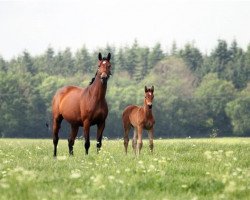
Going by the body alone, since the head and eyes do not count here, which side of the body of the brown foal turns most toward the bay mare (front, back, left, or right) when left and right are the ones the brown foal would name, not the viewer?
right

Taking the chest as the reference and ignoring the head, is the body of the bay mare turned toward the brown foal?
no

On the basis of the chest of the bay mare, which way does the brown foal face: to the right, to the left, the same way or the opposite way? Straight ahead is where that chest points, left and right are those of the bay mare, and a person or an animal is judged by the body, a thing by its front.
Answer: the same way

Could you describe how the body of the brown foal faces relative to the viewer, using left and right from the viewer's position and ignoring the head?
facing the viewer and to the right of the viewer

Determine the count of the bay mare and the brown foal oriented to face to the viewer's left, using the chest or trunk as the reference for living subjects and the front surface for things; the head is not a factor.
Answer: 0
